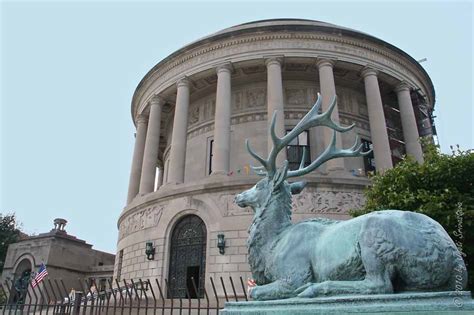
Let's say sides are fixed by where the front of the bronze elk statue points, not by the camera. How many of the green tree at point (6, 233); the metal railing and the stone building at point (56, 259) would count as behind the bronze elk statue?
0

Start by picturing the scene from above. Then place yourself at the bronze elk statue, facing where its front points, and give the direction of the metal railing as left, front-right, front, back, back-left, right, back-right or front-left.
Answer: front-right

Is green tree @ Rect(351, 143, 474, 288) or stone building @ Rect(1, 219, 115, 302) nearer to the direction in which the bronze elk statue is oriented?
the stone building

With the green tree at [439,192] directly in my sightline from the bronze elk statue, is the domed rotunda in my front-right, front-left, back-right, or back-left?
front-left

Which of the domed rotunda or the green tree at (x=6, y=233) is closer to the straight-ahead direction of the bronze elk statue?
the green tree

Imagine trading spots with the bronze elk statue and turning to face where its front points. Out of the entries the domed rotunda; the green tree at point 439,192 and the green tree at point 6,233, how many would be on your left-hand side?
0

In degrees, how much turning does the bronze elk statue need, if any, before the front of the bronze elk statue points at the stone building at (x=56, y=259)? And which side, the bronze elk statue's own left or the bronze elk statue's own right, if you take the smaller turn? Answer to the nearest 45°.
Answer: approximately 45° to the bronze elk statue's own right

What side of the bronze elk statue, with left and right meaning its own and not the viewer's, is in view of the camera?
left

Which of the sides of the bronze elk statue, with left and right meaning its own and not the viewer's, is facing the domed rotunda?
right

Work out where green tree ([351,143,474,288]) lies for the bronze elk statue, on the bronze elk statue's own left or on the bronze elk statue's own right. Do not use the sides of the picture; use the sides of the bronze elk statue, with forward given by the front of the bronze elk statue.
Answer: on the bronze elk statue's own right

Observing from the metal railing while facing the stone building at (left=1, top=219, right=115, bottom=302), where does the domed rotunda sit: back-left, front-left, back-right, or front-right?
front-right

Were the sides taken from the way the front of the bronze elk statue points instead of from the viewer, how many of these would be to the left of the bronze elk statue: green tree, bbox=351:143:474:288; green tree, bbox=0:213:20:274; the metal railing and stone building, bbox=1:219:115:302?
0

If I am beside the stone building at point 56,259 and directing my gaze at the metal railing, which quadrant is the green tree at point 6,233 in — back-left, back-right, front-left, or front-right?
back-right
